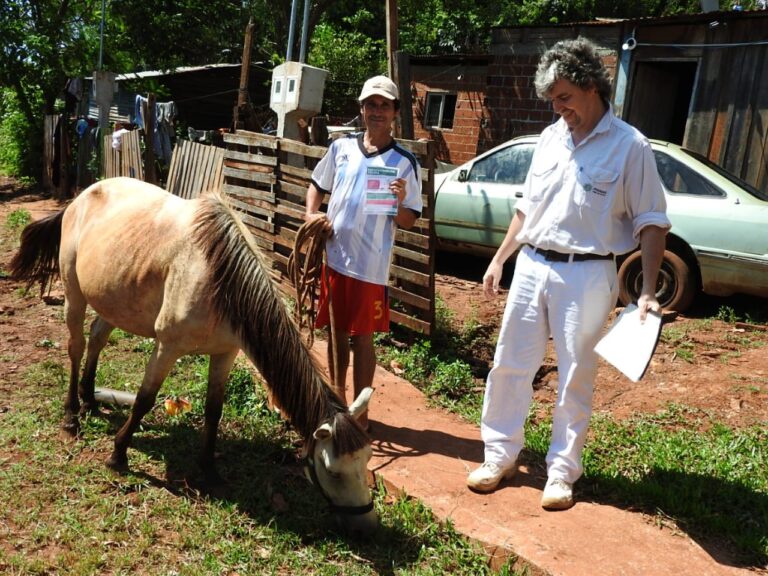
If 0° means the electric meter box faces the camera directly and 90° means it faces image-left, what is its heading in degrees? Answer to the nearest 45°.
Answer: approximately 45°

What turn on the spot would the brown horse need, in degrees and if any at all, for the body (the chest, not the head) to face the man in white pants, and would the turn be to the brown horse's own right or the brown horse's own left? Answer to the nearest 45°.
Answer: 0° — it already faces them

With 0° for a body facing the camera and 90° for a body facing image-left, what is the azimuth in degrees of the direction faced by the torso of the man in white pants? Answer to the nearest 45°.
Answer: approximately 45°

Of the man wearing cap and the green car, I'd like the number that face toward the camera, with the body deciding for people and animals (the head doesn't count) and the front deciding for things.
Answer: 1

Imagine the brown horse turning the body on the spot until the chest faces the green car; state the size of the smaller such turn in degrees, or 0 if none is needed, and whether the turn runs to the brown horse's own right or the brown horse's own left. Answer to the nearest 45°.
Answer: approximately 90° to the brown horse's own left

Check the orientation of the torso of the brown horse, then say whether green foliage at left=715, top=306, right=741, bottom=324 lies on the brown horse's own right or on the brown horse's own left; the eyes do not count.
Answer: on the brown horse's own left

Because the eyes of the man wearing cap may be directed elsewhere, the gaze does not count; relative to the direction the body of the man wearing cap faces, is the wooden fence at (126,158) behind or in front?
behind

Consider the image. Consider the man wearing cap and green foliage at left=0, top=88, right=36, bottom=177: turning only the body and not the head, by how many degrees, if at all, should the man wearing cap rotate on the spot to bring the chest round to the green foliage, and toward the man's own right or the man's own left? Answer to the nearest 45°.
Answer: approximately 135° to the man's own right

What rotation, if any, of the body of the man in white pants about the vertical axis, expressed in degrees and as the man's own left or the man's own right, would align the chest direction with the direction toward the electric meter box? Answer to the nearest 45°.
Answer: approximately 90° to the man's own right

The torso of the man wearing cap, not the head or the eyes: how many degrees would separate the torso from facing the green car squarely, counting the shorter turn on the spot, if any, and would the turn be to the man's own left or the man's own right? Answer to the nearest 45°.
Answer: approximately 135° to the man's own left
